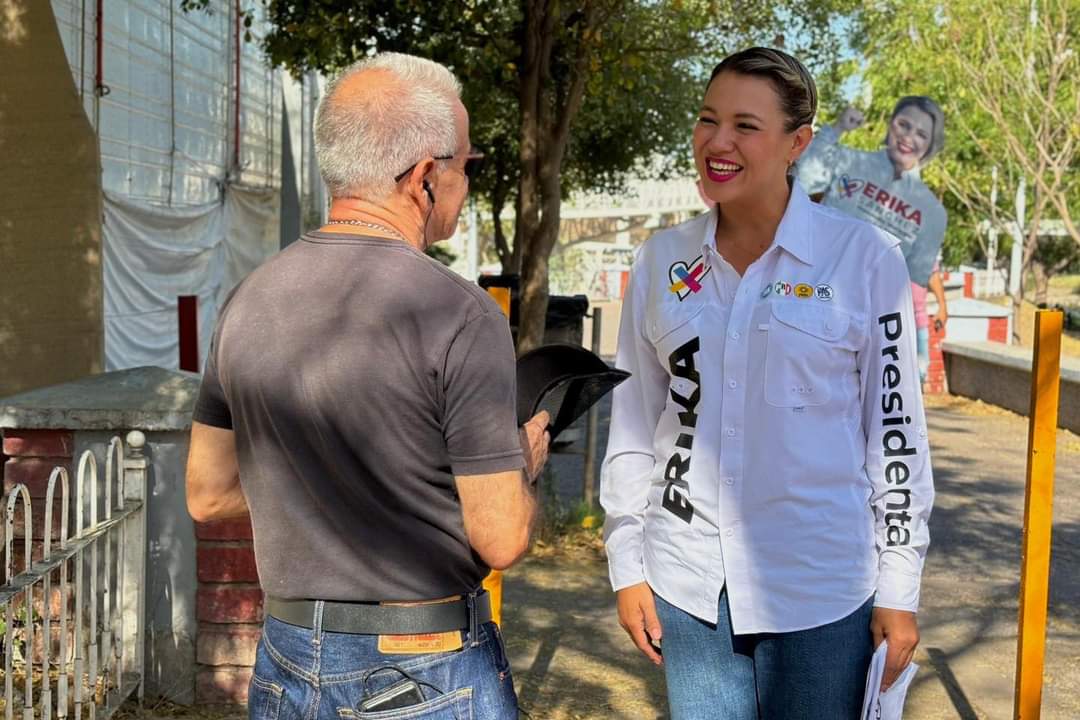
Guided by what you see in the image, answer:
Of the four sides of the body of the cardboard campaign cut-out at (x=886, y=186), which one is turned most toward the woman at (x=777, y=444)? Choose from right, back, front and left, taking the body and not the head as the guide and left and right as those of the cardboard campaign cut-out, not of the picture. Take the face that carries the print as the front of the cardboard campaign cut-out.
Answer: front

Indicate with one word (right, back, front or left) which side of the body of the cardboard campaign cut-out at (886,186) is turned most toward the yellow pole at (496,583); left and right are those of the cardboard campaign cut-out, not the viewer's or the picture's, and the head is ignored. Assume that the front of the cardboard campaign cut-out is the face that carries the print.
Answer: front

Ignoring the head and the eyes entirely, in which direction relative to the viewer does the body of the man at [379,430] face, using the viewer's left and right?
facing away from the viewer and to the right of the viewer

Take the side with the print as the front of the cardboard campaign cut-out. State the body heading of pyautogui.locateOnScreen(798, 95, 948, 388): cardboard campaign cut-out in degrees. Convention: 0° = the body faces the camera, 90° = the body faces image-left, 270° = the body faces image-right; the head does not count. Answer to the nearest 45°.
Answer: approximately 0°

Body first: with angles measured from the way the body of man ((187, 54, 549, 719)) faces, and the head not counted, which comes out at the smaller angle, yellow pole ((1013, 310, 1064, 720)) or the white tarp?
the yellow pole

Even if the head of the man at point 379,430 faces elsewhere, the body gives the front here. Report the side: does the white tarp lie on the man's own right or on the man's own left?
on the man's own left

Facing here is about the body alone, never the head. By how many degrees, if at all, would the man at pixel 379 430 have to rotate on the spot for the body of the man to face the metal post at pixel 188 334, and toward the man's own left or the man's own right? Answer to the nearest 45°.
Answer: approximately 45° to the man's own left

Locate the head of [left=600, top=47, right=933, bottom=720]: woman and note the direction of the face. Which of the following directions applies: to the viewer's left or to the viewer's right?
to the viewer's left

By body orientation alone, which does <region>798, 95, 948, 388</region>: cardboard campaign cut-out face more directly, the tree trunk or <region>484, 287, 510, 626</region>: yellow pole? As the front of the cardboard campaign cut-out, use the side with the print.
the yellow pole
